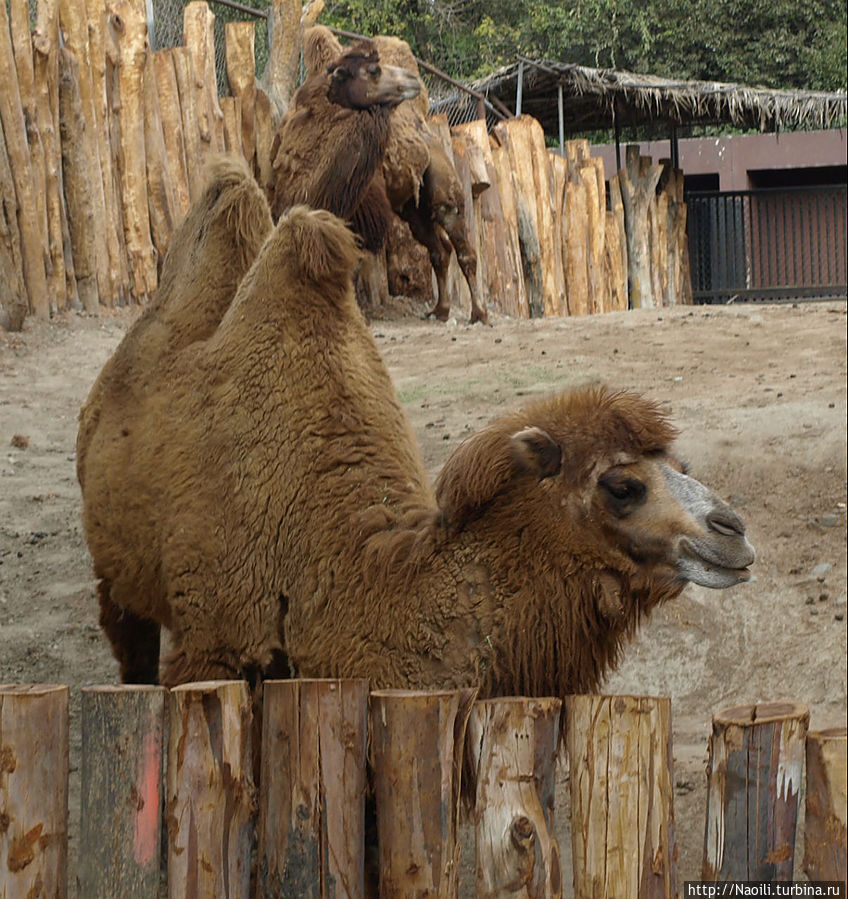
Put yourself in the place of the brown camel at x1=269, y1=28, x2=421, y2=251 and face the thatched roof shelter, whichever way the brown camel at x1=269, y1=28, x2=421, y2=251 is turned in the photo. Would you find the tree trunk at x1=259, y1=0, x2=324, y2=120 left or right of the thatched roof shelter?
left
